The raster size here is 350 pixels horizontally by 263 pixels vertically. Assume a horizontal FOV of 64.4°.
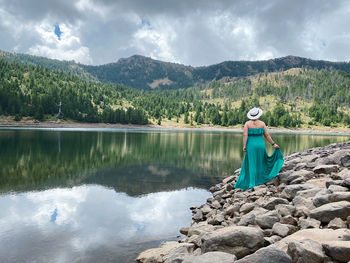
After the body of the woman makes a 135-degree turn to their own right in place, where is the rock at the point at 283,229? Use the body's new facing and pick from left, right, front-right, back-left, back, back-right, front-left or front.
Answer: front-right

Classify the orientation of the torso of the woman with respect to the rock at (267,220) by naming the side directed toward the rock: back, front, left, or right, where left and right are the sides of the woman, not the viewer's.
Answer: back

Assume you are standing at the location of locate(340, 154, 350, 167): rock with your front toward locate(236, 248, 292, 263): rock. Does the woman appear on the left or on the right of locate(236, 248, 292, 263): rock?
right

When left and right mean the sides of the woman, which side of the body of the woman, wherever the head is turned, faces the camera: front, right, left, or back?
back

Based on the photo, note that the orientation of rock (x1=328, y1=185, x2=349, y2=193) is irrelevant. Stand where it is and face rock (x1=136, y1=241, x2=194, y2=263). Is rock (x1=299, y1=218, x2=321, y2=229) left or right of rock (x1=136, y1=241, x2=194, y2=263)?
left

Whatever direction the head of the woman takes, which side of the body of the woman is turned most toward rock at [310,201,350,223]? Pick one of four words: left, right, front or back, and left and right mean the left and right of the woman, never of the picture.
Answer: back

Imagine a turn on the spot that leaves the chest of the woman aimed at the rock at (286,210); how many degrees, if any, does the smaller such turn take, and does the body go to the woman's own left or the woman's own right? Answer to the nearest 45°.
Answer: approximately 180°

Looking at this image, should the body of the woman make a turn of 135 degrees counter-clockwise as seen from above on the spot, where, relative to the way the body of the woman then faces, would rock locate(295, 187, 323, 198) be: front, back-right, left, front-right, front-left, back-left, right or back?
left

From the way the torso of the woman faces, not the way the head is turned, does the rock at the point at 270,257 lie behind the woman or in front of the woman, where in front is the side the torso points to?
behind

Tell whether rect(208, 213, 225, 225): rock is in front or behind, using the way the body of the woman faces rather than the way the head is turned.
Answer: behind

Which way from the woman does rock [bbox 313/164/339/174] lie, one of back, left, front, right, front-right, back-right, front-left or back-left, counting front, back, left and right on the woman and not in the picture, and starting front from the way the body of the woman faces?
right

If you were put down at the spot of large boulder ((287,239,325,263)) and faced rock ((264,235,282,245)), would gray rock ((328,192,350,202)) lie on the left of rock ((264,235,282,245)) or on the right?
right

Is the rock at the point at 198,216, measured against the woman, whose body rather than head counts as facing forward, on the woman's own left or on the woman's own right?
on the woman's own left

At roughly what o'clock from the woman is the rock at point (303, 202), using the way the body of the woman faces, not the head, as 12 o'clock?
The rock is roughly at 5 o'clock from the woman.
